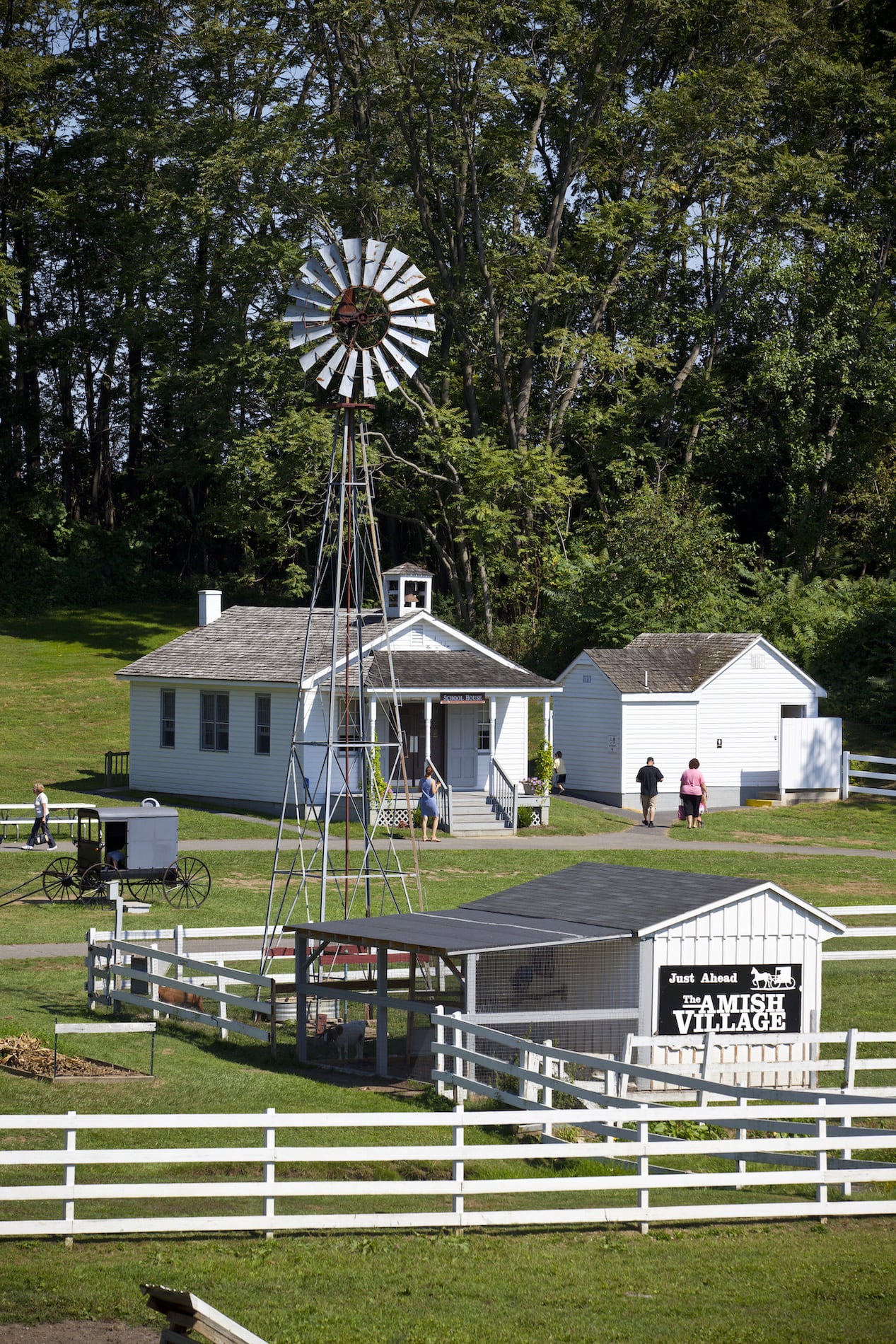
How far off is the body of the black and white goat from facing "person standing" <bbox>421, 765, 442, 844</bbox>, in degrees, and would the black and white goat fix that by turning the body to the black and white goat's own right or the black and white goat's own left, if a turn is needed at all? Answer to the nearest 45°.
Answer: approximately 90° to the black and white goat's own right

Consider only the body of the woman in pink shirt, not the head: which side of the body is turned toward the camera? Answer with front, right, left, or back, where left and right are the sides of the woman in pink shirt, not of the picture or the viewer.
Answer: back

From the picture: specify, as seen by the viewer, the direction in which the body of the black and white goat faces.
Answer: to the viewer's left

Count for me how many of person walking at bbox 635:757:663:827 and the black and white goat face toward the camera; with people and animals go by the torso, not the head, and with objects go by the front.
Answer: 0

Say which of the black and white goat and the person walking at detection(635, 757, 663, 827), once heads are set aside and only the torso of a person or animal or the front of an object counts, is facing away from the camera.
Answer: the person walking

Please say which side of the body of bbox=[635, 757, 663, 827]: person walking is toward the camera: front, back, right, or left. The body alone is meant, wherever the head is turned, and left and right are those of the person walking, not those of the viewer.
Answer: back

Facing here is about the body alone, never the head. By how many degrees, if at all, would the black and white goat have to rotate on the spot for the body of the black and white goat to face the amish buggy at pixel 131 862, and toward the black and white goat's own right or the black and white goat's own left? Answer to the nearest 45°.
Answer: approximately 90° to the black and white goat's own right

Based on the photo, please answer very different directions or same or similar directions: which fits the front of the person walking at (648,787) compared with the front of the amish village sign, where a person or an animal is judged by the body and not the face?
very different directions

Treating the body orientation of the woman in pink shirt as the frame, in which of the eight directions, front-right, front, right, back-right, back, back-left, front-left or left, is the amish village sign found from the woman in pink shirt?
back

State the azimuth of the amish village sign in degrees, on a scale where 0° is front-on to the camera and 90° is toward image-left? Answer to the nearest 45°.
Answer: approximately 0°

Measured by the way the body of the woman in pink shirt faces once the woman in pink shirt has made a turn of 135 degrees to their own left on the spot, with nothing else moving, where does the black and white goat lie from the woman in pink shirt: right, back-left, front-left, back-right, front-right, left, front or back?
front-left

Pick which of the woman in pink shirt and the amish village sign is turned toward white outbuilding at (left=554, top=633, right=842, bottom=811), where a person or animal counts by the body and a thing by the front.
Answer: the woman in pink shirt

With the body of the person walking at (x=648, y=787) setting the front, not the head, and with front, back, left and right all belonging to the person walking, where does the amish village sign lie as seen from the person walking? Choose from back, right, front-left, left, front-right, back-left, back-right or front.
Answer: back

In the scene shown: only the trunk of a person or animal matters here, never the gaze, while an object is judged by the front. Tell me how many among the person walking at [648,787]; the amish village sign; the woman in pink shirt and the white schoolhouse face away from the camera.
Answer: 2

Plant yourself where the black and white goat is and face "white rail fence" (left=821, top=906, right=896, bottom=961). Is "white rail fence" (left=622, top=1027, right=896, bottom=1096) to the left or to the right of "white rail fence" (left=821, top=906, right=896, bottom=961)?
right

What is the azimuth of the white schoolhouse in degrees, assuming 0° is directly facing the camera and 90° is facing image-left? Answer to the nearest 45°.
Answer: approximately 315°
